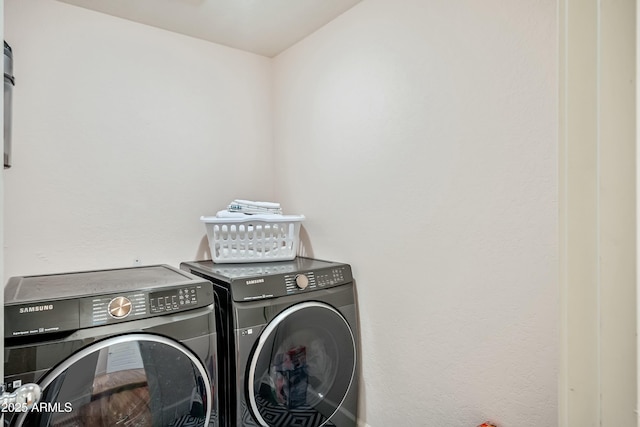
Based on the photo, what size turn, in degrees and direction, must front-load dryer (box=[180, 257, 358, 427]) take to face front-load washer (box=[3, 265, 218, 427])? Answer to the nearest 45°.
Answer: approximately 90° to its right

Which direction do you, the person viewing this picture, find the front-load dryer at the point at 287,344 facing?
facing the viewer and to the right of the viewer

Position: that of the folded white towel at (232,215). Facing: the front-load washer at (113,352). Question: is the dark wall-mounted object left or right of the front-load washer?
right
